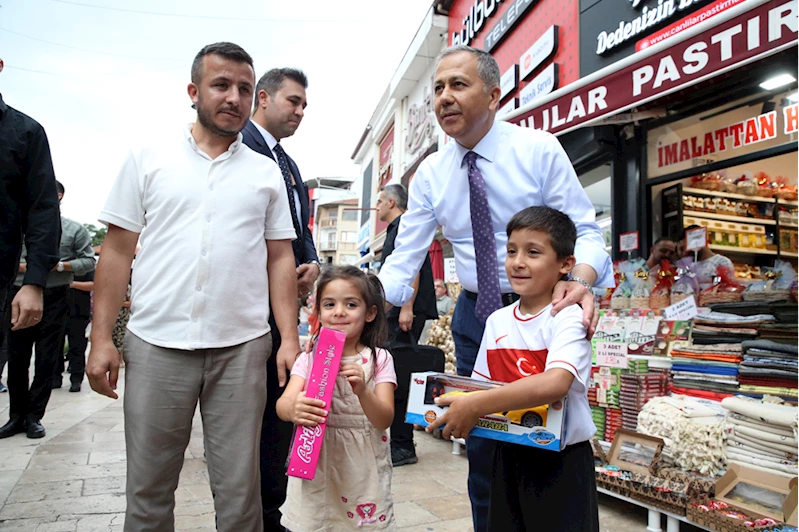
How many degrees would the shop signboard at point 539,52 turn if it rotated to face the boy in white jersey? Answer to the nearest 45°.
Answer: approximately 45° to its left

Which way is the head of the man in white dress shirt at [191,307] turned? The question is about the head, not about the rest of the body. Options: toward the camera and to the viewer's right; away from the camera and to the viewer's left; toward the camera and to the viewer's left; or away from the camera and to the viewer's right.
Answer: toward the camera and to the viewer's right

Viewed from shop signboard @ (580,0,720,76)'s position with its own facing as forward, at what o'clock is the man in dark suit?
The man in dark suit is roughly at 11 o'clock from the shop signboard.

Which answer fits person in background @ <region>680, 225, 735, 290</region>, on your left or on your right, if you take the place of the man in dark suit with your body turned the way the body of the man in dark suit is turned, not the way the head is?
on your left

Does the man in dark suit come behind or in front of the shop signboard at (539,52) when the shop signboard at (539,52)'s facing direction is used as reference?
in front

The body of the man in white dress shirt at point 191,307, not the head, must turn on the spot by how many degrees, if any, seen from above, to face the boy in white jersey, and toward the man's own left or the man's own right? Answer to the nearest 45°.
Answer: approximately 45° to the man's own left

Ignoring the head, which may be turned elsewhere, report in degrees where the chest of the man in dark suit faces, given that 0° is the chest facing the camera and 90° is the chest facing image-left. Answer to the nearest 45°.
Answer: approximately 315°

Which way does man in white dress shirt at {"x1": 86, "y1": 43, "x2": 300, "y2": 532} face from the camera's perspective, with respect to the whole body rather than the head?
toward the camera

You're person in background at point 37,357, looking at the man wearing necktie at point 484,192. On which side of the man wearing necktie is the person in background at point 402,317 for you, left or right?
left

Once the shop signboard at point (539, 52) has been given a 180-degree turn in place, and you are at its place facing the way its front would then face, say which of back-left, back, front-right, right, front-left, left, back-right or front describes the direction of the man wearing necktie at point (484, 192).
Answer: back-right

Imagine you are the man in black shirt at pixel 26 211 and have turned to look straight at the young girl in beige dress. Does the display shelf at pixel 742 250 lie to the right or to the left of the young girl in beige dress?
left

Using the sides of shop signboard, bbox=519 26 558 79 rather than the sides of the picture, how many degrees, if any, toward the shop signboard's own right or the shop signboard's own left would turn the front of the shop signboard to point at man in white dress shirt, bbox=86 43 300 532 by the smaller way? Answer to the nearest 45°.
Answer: approximately 45° to the shop signboard's own left

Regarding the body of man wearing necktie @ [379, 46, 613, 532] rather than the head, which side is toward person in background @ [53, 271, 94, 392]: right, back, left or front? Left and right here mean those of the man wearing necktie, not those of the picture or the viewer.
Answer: right

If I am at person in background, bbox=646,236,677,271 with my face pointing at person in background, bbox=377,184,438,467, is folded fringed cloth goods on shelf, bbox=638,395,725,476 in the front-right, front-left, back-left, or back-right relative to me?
front-left

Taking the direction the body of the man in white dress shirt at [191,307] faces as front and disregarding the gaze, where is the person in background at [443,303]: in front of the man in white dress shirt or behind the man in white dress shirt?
behind

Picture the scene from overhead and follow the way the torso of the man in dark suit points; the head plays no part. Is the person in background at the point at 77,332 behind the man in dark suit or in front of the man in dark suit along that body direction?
behind
